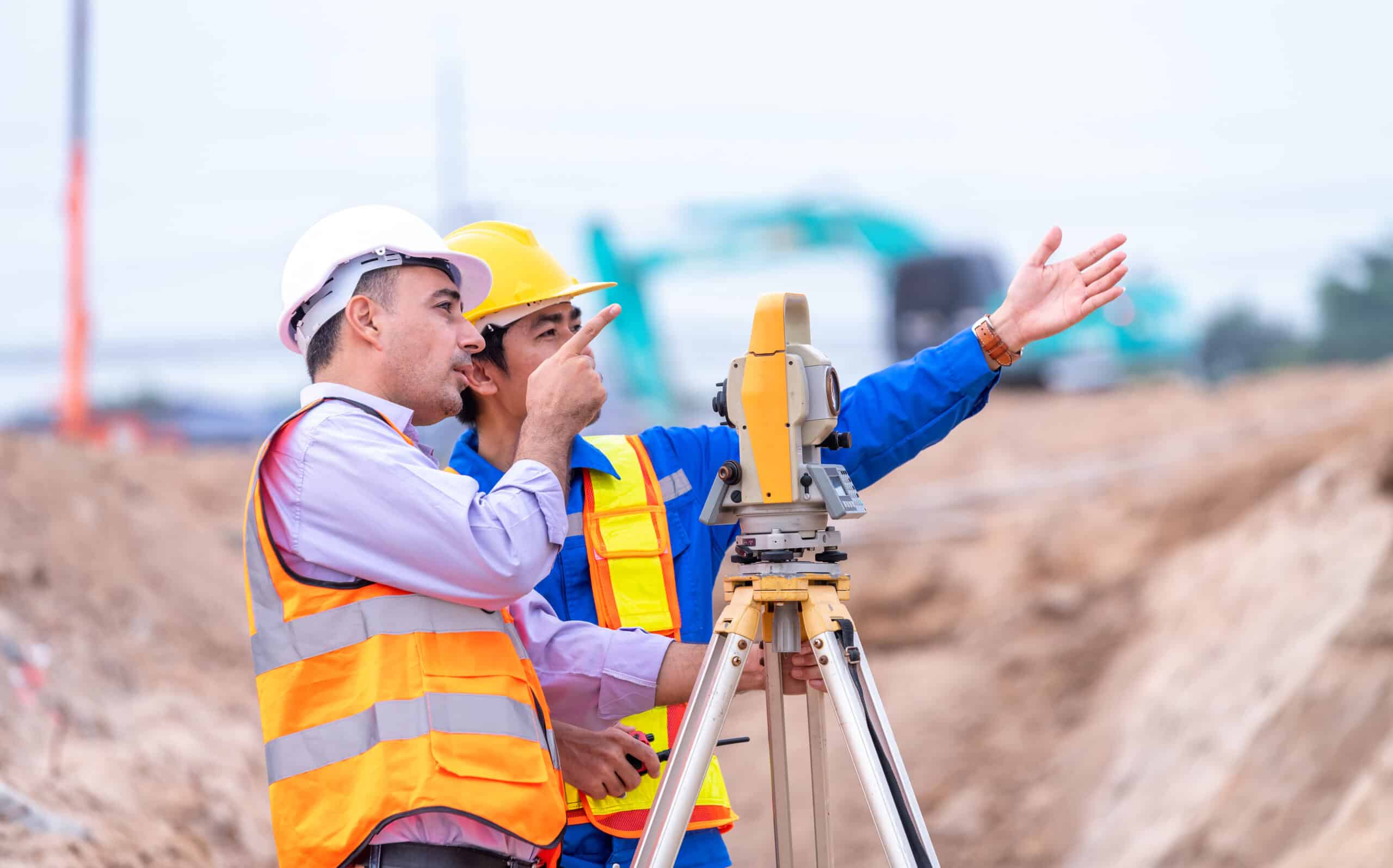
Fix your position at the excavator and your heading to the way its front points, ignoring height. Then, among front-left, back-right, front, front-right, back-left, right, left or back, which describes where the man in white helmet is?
left

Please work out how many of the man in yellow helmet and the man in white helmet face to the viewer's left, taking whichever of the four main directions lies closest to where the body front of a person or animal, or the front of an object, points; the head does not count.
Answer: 0

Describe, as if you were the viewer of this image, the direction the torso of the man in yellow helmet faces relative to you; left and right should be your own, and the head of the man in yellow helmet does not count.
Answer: facing the viewer and to the right of the viewer

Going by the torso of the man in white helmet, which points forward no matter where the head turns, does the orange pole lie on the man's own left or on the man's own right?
on the man's own left

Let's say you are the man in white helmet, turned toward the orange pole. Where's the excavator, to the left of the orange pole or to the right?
right

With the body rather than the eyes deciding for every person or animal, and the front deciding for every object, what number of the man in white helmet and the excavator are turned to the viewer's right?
1

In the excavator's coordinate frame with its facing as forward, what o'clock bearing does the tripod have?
The tripod is roughly at 9 o'clock from the excavator.

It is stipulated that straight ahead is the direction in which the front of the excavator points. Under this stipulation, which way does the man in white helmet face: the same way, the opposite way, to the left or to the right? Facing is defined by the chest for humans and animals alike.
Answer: the opposite way

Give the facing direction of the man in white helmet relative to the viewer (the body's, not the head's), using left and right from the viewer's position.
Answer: facing to the right of the viewer

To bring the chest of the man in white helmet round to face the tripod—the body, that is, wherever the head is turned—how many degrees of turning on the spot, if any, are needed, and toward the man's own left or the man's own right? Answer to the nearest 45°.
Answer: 0° — they already face it

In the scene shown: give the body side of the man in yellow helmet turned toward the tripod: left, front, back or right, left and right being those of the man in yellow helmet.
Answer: front

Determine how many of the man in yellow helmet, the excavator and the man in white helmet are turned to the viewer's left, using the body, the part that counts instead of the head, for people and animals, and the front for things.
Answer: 1

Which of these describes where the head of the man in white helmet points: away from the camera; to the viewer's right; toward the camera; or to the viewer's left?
to the viewer's right

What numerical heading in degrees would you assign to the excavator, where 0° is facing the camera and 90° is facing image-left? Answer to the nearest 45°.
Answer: approximately 90°

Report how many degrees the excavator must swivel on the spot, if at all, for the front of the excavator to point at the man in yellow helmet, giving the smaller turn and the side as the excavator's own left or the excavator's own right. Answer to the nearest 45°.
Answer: approximately 90° to the excavator's own left
